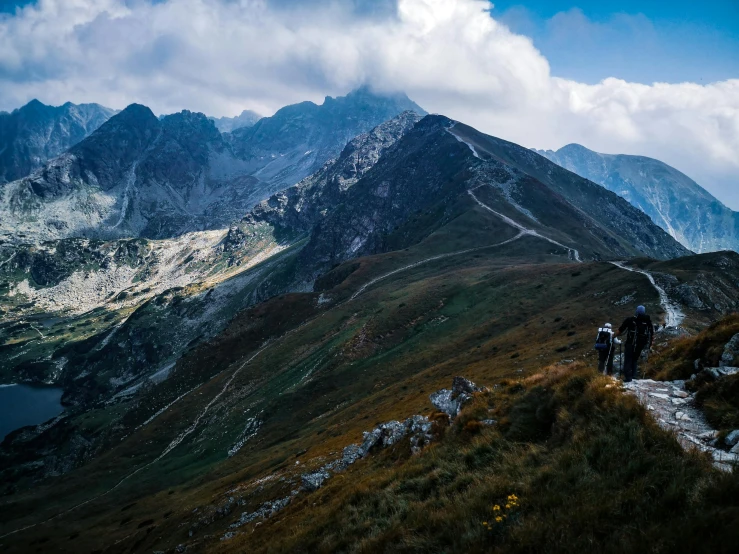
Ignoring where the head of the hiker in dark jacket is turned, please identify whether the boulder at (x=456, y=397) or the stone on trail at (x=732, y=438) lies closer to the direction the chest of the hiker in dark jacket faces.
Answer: the boulder

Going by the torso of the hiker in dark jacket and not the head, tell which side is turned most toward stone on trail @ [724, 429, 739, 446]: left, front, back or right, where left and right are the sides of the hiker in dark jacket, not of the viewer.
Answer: back

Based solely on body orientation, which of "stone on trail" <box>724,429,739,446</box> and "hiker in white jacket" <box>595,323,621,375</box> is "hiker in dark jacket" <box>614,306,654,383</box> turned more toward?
the hiker in white jacket

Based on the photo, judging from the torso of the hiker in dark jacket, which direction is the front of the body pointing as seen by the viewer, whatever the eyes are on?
away from the camera

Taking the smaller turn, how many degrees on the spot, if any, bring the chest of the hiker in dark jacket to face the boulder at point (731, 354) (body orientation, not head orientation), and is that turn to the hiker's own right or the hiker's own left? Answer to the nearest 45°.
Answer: approximately 135° to the hiker's own right

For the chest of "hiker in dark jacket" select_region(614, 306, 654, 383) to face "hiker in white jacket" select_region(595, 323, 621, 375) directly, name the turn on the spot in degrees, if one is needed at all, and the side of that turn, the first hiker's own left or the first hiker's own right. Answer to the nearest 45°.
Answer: approximately 45° to the first hiker's own left
